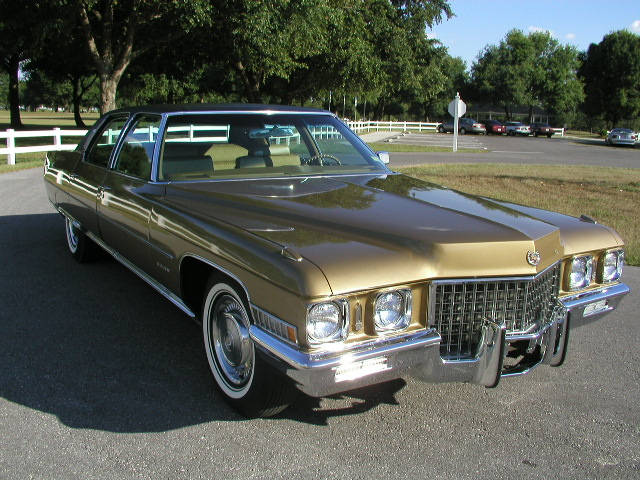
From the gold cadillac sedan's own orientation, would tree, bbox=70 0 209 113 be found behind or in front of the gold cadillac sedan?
behind

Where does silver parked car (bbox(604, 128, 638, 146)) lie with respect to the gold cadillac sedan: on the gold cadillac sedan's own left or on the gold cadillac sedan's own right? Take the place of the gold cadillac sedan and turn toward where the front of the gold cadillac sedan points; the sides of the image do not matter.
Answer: on the gold cadillac sedan's own left

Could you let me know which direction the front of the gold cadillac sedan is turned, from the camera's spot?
facing the viewer and to the right of the viewer
